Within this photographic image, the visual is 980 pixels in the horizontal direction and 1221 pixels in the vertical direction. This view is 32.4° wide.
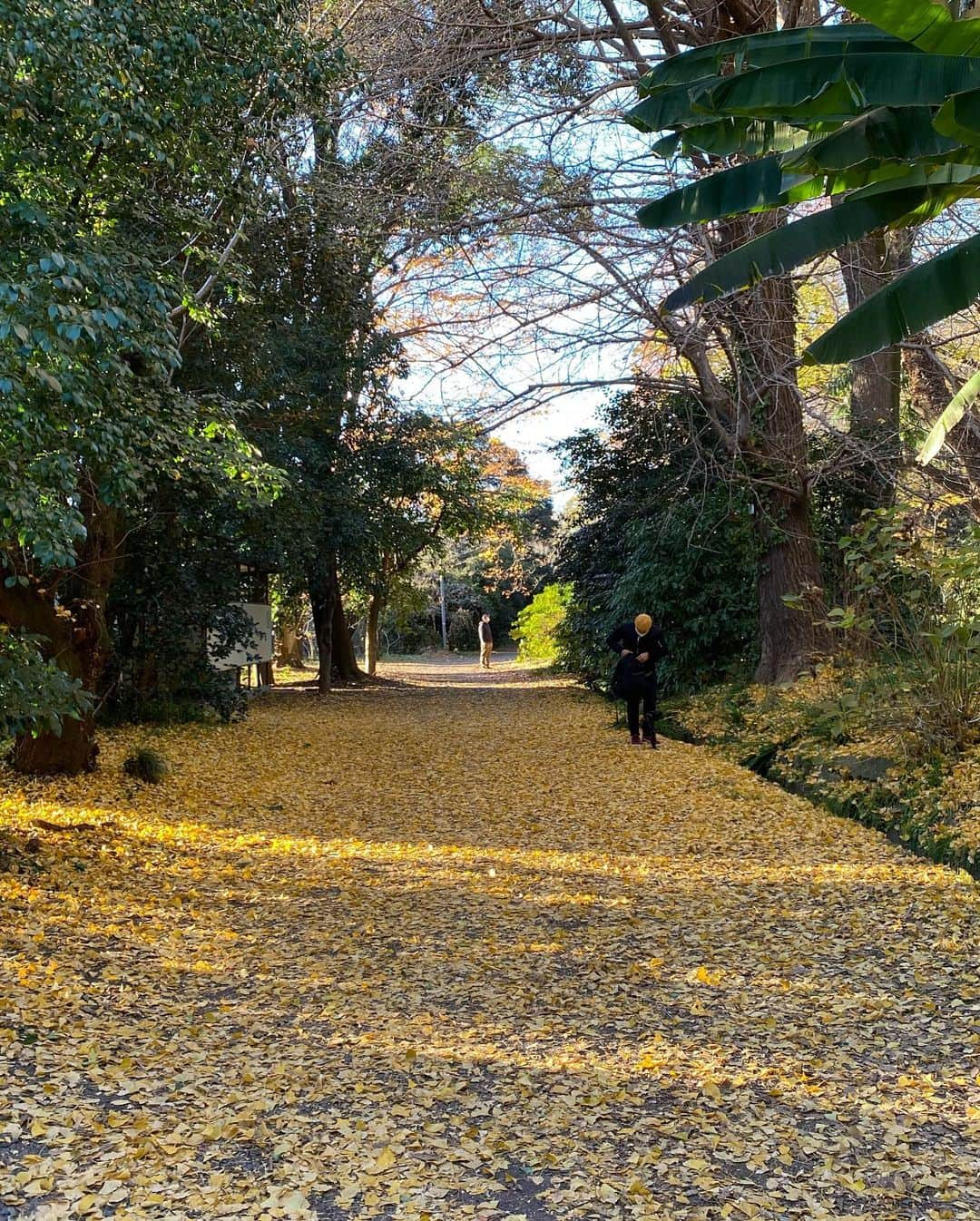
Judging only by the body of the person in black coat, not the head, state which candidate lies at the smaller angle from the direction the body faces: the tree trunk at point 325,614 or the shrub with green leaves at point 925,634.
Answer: the shrub with green leaves

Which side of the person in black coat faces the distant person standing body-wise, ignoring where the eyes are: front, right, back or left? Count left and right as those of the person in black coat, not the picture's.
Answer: back

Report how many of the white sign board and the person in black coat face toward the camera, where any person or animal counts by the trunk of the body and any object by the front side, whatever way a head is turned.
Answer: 2

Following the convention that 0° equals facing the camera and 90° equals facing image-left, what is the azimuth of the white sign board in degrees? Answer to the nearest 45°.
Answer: approximately 0°

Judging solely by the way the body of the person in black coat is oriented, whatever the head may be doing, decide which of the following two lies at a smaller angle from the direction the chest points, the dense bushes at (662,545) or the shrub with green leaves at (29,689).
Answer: the shrub with green leaves

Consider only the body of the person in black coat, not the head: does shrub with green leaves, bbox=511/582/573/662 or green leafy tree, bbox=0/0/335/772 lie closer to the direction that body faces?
the green leafy tree

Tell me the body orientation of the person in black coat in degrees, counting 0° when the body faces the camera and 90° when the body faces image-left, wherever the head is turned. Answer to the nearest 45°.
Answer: approximately 0°
